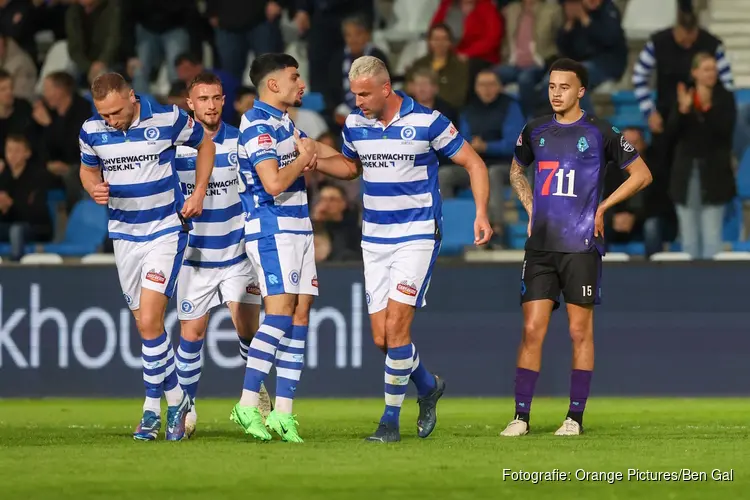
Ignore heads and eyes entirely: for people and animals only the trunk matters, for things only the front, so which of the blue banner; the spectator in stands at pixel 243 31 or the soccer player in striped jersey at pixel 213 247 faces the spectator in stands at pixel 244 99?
the spectator in stands at pixel 243 31

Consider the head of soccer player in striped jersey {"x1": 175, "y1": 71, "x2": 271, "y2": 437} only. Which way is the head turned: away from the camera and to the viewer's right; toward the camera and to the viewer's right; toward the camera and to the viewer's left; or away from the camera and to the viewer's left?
toward the camera and to the viewer's right

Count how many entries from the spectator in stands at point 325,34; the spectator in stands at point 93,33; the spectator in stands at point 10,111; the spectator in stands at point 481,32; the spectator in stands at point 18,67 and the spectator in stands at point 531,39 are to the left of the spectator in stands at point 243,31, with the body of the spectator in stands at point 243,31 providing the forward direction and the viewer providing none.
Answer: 3

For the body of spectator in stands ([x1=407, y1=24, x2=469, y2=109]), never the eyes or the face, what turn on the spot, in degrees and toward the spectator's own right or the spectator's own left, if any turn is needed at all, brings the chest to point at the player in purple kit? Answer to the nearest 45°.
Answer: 0° — they already face them

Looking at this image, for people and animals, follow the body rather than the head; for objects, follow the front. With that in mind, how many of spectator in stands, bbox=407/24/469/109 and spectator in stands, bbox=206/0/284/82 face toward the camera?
2

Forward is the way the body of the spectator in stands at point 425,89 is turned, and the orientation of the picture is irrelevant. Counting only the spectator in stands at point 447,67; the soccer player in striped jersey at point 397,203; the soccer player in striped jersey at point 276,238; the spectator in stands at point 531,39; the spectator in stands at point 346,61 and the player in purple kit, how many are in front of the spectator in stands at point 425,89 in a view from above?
3

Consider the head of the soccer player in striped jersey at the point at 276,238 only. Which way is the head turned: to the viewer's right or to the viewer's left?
to the viewer's right

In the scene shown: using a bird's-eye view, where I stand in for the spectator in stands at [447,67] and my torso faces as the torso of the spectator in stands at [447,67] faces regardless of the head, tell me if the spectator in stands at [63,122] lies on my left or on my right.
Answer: on my right
